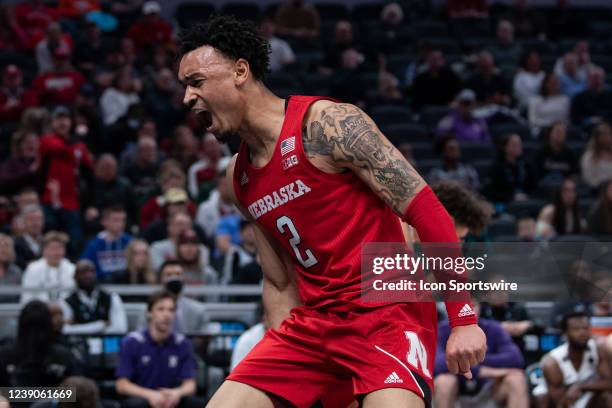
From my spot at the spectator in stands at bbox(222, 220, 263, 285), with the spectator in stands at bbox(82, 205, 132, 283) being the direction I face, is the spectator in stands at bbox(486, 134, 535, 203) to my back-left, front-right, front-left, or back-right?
back-right

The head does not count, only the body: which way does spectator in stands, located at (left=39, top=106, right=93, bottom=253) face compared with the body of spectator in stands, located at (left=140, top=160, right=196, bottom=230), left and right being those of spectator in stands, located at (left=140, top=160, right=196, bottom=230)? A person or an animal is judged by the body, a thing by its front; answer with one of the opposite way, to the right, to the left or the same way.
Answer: the same way

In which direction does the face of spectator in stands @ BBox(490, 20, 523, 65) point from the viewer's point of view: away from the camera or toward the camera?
toward the camera

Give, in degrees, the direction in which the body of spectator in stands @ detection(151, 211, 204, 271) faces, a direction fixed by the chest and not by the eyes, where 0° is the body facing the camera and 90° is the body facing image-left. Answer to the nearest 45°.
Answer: approximately 0°

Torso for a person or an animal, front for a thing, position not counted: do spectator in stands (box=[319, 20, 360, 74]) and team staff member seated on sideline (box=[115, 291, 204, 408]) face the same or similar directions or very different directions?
same or similar directions

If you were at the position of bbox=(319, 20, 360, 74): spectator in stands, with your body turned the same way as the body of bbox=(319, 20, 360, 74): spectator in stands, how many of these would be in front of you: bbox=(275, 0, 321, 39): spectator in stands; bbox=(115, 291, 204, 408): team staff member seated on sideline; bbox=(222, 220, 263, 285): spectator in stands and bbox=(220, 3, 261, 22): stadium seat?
2

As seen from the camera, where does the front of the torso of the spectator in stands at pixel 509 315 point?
toward the camera

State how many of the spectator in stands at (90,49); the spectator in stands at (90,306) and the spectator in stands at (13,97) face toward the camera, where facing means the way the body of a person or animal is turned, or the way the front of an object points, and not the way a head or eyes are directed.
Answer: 3

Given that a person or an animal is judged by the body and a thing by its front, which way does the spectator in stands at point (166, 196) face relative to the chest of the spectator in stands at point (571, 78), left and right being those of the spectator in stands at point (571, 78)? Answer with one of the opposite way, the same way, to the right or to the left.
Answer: the same way

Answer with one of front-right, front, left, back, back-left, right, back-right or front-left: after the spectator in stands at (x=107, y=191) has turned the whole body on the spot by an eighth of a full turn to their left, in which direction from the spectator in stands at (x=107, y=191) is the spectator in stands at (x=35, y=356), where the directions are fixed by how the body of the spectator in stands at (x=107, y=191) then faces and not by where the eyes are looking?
front-right

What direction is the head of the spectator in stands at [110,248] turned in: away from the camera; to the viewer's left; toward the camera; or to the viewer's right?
toward the camera

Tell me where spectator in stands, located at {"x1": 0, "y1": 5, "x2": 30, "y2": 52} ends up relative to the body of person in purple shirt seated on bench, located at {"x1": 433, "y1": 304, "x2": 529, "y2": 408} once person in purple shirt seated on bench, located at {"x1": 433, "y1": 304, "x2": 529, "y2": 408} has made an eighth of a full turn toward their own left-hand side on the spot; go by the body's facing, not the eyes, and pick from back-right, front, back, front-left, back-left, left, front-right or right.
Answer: back

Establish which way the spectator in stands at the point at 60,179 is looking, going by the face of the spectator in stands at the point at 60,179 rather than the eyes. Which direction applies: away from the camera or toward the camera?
toward the camera

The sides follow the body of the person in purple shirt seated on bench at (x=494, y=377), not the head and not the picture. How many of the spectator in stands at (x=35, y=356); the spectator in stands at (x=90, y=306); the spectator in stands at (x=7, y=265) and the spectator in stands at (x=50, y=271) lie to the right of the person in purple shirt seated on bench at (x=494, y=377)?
4

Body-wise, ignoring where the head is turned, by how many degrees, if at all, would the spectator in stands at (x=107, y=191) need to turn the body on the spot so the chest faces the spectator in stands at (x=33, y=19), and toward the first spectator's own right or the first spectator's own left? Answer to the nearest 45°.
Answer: approximately 180°

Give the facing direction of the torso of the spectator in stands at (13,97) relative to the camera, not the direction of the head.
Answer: toward the camera
